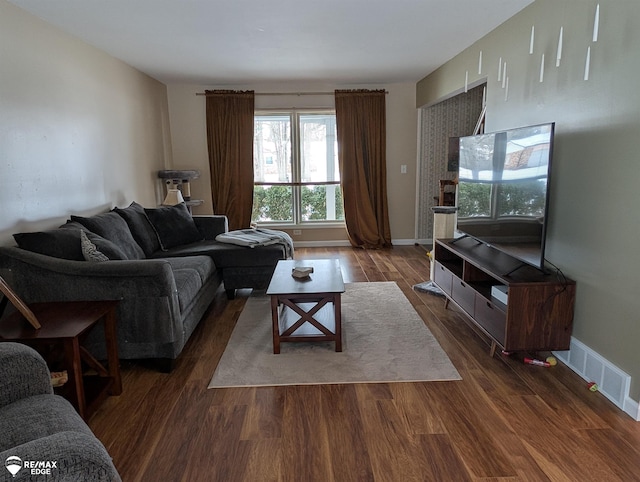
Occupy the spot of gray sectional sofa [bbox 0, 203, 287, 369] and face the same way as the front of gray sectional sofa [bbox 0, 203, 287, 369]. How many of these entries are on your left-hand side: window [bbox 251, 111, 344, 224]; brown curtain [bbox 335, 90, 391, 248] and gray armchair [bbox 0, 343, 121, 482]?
2

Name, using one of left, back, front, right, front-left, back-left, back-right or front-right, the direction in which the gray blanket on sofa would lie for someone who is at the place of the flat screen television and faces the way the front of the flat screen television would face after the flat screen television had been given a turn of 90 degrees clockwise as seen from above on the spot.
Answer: front-left

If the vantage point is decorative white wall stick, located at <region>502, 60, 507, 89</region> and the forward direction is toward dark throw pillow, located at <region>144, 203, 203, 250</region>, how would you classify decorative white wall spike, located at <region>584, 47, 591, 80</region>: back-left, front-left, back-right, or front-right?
back-left

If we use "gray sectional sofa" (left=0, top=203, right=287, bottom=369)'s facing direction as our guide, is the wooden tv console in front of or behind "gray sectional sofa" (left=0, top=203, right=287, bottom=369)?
in front

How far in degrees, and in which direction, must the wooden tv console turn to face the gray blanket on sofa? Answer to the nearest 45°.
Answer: approximately 45° to its right

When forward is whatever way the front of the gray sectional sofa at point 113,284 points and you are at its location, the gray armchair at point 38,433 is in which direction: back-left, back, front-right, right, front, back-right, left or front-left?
front-right

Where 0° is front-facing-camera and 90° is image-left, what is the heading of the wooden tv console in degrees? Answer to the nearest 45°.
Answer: approximately 45°

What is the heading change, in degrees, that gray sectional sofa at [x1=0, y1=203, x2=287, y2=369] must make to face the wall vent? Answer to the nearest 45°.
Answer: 0° — it already faces it

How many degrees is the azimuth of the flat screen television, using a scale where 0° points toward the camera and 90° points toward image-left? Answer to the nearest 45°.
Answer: approximately 45°

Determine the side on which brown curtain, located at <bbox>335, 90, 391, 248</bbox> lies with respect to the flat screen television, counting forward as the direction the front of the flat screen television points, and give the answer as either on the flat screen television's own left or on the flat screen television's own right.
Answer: on the flat screen television's own right

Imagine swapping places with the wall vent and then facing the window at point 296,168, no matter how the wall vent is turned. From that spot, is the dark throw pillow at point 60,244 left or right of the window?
left
